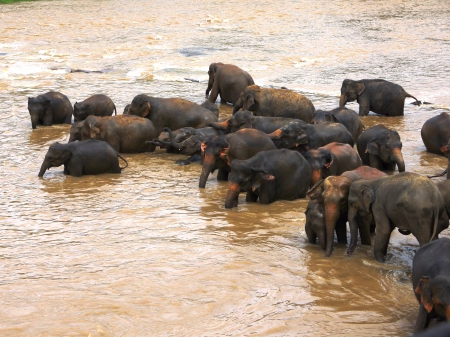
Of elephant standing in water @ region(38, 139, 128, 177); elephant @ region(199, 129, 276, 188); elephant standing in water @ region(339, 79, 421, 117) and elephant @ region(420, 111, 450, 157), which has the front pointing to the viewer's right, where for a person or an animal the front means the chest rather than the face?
elephant @ region(420, 111, 450, 157)

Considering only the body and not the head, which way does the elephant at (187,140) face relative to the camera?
to the viewer's left

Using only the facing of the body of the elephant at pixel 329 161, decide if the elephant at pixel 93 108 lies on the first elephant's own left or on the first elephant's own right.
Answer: on the first elephant's own right

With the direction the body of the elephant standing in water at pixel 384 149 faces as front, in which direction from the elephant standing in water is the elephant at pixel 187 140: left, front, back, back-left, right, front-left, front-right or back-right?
back-right

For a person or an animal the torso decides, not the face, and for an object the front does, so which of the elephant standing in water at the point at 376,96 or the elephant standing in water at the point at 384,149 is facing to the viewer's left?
the elephant standing in water at the point at 376,96

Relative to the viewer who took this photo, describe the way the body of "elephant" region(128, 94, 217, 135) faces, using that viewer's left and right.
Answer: facing to the left of the viewer

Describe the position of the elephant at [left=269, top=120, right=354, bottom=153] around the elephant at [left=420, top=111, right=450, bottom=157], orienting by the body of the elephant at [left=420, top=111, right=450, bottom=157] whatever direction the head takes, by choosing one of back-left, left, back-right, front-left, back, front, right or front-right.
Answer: back-right

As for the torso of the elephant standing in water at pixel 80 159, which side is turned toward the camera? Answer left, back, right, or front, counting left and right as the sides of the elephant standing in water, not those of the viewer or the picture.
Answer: left

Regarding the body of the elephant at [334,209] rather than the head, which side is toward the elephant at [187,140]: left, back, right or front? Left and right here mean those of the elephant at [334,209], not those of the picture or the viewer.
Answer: right

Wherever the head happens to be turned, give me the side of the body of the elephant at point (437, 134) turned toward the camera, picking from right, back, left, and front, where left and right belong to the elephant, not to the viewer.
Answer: right

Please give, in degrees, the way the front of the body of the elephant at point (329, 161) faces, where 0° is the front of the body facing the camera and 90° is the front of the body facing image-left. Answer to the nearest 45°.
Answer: approximately 45°

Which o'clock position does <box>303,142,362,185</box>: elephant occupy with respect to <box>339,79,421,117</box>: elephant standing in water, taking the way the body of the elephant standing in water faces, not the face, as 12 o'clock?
The elephant is roughly at 9 o'clock from the elephant standing in water.

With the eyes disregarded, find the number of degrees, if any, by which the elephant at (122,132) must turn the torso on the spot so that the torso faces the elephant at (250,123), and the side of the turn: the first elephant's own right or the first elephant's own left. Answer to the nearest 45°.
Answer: approximately 135° to the first elephant's own left
